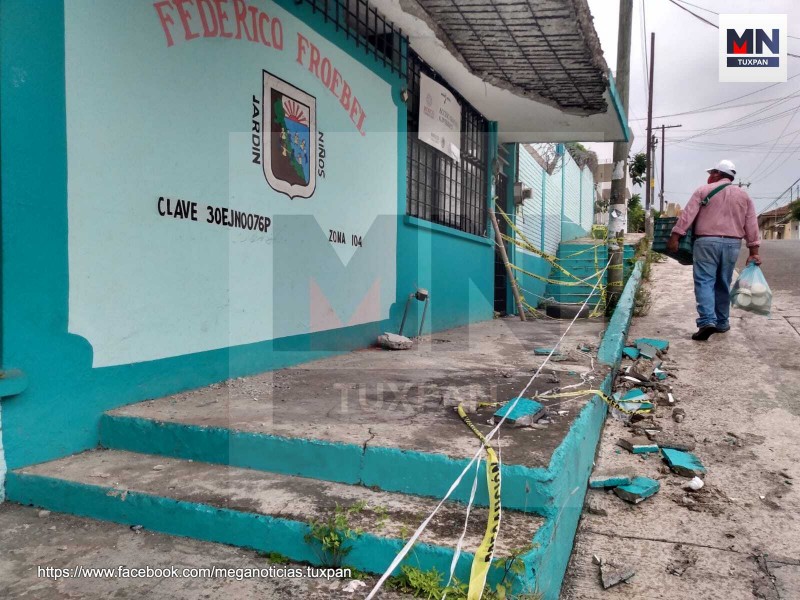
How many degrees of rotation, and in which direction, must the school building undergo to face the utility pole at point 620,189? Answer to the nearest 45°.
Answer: approximately 90° to its left

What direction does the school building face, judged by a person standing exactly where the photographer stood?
facing the viewer and to the right of the viewer

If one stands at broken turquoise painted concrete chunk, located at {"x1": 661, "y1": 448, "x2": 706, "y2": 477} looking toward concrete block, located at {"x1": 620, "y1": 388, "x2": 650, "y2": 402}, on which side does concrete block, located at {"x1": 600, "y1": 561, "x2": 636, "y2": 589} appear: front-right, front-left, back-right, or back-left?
back-left

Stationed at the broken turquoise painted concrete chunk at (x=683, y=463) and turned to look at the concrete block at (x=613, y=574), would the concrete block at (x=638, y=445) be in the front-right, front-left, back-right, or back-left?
back-right

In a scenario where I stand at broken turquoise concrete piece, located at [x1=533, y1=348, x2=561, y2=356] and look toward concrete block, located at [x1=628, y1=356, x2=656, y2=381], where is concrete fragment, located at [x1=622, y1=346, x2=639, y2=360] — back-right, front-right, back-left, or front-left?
front-left

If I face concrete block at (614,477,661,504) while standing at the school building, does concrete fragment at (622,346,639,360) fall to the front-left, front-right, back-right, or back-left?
front-left

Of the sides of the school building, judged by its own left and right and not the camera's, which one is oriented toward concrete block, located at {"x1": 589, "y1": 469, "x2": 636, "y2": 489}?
front

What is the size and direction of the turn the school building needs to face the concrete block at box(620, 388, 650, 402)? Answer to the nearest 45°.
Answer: approximately 45° to its left

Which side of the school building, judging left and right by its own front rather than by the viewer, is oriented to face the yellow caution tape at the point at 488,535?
front

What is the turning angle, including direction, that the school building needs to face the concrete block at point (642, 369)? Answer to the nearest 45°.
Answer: approximately 45° to its left
